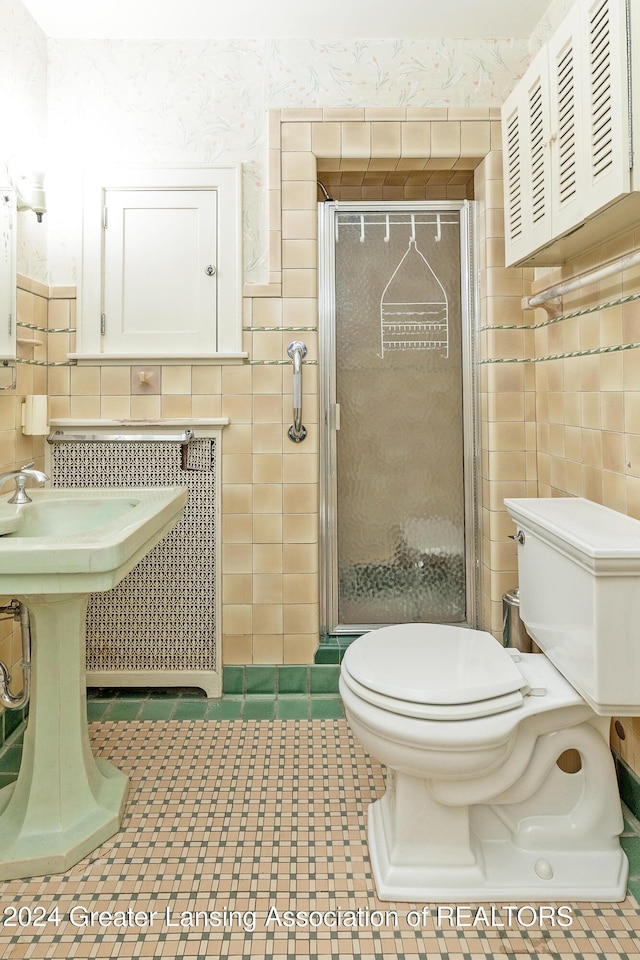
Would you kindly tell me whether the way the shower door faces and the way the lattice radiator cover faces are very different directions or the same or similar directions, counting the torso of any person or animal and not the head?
same or similar directions

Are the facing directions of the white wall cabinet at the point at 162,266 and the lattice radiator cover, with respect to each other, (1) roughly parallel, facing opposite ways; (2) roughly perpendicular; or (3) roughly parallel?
roughly parallel

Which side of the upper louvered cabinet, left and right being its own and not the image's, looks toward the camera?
left

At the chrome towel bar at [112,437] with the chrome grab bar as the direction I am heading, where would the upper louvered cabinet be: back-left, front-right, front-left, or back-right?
front-right

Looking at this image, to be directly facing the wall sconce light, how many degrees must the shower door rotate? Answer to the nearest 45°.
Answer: approximately 45° to its right

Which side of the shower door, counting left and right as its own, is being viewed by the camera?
front

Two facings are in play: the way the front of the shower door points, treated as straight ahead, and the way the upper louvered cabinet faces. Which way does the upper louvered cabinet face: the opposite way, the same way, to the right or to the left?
to the right

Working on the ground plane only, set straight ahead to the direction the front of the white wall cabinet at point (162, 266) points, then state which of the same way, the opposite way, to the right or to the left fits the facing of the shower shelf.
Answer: the same way

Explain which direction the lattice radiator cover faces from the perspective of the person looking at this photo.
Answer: facing the viewer

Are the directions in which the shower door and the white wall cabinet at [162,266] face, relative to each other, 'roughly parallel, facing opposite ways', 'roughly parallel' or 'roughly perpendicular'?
roughly parallel
